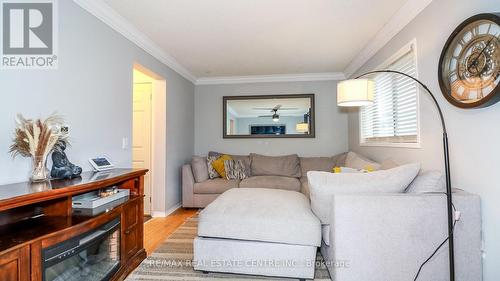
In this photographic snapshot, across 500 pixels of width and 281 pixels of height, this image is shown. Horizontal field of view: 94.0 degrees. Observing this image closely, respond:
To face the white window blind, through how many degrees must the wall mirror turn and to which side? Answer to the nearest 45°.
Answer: approximately 45° to its left

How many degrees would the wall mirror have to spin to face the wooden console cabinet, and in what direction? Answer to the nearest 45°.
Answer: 0° — it already faces it

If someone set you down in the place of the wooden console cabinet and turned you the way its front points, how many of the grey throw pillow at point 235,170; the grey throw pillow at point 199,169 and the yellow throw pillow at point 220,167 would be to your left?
3

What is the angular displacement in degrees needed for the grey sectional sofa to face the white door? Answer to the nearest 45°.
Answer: approximately 90° to its right

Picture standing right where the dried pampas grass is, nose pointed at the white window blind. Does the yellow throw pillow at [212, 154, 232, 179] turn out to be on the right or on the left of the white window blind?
left

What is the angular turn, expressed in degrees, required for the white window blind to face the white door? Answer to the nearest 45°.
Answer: approximately 45° to its right

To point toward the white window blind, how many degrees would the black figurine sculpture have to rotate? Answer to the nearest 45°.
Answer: approximately 45° to its left

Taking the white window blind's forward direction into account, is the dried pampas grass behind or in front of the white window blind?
in front

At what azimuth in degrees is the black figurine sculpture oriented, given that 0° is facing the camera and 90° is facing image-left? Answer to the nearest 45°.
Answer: approximately 315°

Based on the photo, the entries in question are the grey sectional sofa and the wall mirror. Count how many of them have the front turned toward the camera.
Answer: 2

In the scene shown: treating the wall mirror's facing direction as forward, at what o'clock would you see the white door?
The white door is roughly at 2 o'clock from the wall mirror.

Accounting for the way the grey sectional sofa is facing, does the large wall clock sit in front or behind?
in front

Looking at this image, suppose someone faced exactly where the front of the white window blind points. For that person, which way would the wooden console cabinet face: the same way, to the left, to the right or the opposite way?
the opposite way
